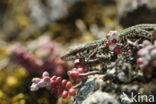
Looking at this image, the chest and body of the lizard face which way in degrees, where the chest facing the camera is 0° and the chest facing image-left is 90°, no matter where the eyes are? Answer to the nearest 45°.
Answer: approximately 90°
